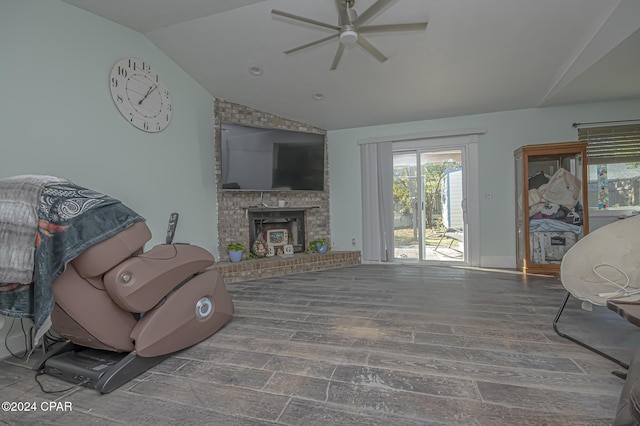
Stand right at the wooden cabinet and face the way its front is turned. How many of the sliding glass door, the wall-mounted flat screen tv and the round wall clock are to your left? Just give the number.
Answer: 0

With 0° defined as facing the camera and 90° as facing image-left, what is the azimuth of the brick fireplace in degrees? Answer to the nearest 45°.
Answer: approximately 315°

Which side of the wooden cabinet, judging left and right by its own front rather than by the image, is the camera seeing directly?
front

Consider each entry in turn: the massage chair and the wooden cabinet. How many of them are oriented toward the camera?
1

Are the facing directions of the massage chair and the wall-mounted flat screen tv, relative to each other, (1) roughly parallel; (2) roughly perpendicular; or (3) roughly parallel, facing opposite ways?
roughly perpendicular

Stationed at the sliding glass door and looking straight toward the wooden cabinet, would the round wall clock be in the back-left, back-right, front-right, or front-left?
back-right

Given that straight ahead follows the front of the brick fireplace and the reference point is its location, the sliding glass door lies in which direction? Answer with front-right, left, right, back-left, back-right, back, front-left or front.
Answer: front-left

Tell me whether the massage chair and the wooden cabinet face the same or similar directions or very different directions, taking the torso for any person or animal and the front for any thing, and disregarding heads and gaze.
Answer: very different directions

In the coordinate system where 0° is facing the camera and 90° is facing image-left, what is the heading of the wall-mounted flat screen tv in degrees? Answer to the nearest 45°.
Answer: approximately 315°

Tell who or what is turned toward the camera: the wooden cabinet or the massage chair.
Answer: the wooden cabinet

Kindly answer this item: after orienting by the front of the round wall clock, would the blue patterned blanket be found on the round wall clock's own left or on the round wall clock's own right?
on the round wall clock's own right

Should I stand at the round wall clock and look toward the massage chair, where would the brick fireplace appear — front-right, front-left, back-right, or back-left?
back-left

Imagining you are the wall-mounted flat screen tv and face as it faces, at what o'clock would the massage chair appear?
The massage chair is roughly at 2 o'clock from the wall-mounted flat screen tv.

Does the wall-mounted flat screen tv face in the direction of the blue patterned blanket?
no

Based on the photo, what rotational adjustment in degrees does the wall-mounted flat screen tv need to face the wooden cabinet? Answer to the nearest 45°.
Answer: approximately 45° to its left

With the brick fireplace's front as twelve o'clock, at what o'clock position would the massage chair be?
The massage chair is roughly at 2 o'clock from the brick fireplace.
